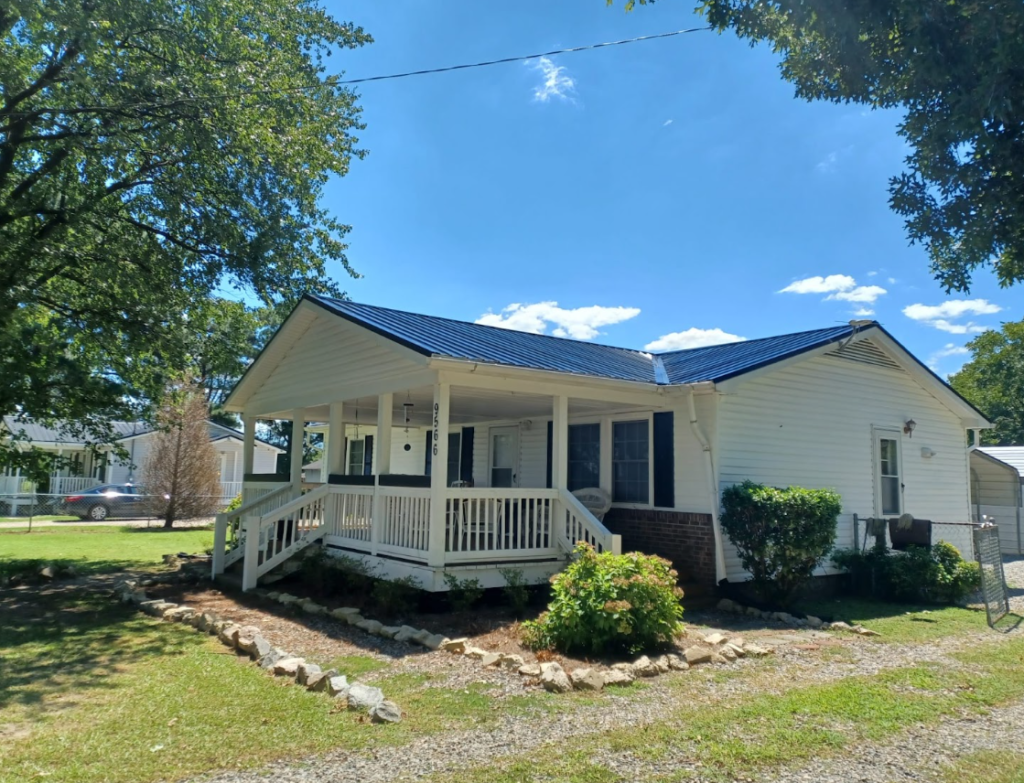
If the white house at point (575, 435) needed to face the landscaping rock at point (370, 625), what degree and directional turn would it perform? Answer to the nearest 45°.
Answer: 0° — it already faces it

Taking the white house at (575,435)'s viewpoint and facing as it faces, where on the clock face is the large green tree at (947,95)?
The large green tree is roughly at 10 o'clock from the white house.

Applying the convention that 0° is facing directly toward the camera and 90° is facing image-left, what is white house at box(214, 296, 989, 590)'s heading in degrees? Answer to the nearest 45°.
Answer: approximately 45°

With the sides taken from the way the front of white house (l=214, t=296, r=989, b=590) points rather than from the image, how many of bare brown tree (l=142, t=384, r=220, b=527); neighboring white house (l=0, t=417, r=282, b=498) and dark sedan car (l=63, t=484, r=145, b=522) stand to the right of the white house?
3

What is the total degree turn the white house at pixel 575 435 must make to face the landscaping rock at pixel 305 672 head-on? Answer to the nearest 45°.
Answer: approximately 45° to its left

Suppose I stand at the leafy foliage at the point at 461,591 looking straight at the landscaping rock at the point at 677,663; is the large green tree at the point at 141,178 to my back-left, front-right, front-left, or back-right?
back-right

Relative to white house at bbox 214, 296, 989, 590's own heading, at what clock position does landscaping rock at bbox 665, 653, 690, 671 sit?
The landscaping rock is roughly at 10 o'clock from the white house.

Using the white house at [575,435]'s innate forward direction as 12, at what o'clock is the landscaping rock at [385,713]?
The landscaping rock is roughly at 11 o'clock from the white house.

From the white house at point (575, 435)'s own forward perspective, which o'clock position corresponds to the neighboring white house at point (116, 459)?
The neighboring white house is roughly at 3 o'clock from the white house.

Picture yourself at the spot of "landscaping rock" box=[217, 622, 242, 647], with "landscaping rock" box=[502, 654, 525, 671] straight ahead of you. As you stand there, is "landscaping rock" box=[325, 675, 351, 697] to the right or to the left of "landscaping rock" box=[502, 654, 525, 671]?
right

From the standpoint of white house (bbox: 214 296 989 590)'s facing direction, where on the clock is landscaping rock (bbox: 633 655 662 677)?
The landscaping rock is roughly at 10 o'clock from the white house.

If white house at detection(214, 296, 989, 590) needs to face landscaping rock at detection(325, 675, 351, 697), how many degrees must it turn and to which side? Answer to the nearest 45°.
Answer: approximately 45° to its left

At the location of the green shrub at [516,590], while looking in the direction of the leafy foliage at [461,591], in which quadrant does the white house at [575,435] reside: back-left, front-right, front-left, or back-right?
back-right
